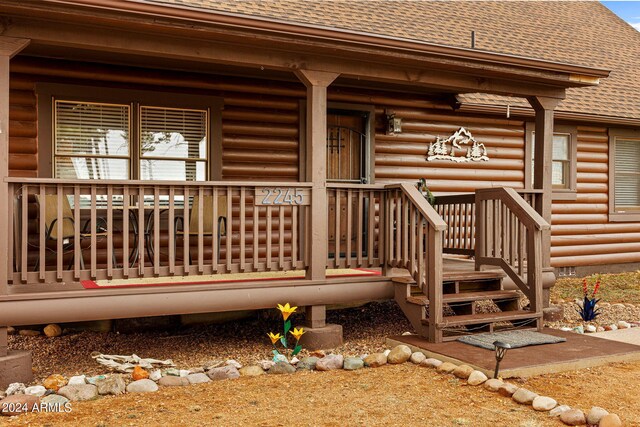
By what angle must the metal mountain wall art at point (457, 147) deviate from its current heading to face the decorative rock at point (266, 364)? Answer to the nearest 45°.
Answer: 0° — it already faces it

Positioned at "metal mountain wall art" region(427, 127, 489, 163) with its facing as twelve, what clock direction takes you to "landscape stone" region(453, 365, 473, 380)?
The landscape stone is roughly at 12 o'clock from the metal mountain wall art.

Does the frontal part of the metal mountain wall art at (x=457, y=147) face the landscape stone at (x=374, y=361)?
yes

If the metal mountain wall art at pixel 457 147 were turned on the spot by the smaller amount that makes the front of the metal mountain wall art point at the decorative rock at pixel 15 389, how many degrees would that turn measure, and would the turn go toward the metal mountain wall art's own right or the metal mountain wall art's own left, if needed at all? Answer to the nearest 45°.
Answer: approximately 45° to the metal mountain wall art's own right

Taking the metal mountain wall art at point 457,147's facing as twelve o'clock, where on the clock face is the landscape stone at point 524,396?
The landscape stone is roughly at 12 o'clock from the metal mountain wall art.

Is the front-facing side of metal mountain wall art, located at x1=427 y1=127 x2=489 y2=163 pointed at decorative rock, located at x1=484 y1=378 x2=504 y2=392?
yes

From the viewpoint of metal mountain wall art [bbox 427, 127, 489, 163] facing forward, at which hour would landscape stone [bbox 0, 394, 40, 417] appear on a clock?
The landscape stone is roughly at 1 o'clock from the metal mountain wall art.

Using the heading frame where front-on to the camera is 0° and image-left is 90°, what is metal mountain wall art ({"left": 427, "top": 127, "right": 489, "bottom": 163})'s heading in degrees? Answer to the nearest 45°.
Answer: approximately 0°

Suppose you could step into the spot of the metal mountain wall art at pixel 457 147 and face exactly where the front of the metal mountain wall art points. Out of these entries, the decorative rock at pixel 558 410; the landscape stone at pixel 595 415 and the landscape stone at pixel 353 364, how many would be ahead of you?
3

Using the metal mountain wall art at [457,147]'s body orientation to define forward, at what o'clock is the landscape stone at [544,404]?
The landscape stone is roughly at 12 o'clock from the metal mountain wall art.

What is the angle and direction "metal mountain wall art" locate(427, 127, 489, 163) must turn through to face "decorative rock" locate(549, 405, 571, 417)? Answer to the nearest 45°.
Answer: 0° — it already faces it
